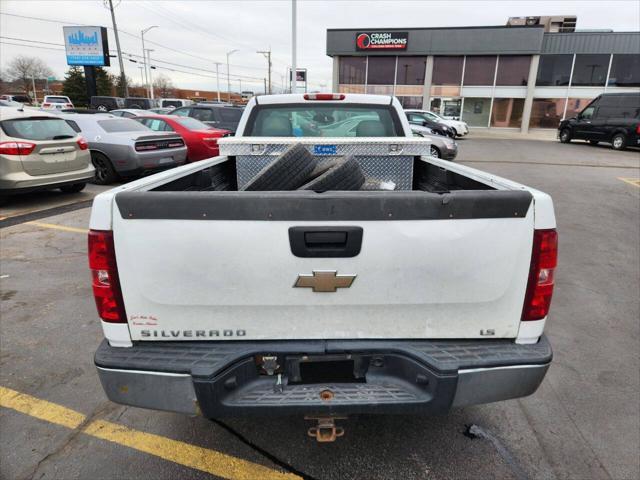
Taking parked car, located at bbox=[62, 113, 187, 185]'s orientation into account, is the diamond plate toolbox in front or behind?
behind

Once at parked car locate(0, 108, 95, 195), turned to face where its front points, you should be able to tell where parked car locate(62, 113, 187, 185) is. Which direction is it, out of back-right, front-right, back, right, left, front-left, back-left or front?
right

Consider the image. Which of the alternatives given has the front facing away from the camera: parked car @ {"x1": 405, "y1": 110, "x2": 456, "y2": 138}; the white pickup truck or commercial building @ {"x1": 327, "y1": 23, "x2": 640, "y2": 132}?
the white pickup truck

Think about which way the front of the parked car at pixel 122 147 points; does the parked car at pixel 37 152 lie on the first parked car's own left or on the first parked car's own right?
on the first parked car's own left

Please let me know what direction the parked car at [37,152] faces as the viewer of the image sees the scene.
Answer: facing away from the viewer and to the left of the viewer

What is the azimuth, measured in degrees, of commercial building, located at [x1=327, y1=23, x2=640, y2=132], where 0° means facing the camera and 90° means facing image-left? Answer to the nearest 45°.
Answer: approximately 0°

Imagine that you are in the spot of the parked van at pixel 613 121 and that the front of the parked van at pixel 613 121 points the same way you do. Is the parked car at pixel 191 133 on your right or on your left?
on your left

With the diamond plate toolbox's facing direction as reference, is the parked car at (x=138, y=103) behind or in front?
behind

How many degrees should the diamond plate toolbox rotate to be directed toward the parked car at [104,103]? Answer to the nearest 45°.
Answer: approximately 135° to its right

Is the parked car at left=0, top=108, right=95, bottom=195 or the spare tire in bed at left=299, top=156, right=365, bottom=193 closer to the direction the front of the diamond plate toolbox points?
the spare tire in bed

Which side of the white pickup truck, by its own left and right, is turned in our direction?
back

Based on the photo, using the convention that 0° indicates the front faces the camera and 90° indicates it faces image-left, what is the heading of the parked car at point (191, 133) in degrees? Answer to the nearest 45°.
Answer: approximately 135°
